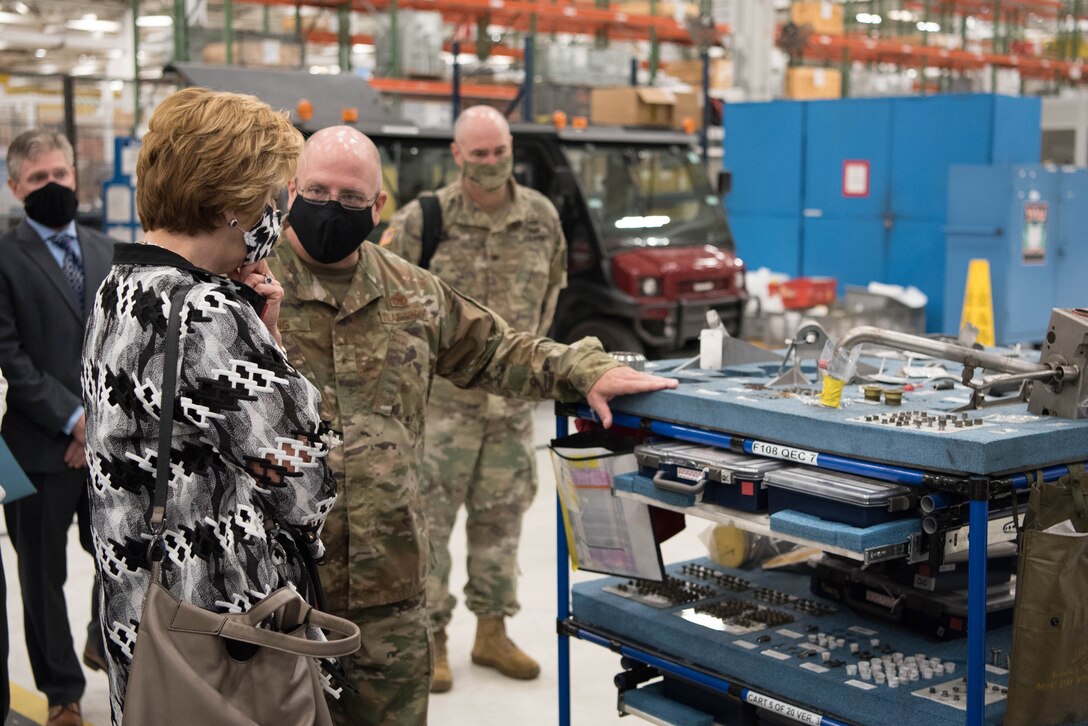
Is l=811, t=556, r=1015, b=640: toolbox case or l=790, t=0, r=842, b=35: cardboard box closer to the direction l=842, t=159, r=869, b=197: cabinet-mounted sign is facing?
the toolbox case

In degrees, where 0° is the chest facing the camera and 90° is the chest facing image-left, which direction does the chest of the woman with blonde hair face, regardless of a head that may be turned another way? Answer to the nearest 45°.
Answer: approximately 225°

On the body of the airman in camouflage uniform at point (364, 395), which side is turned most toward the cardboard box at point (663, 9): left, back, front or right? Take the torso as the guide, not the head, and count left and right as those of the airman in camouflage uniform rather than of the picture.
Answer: back

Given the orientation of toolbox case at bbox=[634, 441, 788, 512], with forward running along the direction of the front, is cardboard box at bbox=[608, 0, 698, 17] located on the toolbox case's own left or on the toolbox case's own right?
on the toolbox case's own right

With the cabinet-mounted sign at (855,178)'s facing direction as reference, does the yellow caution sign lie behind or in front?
in front

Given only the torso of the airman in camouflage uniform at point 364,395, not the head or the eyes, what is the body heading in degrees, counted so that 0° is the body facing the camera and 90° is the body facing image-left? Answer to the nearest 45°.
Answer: approximately 0°
